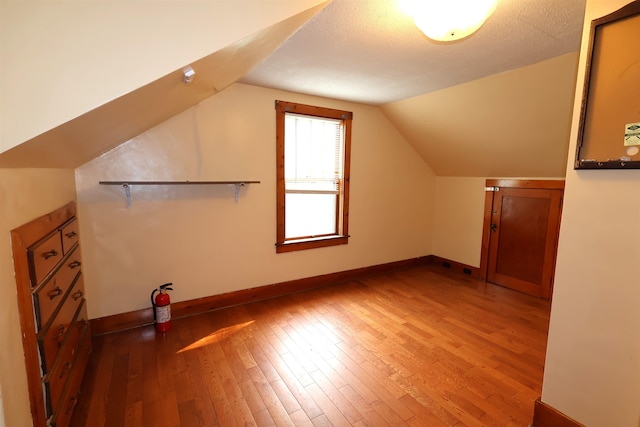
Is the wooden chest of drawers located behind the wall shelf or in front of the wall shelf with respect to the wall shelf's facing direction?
in front

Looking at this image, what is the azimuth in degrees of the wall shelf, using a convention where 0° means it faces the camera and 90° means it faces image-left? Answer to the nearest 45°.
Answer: approximately 0°

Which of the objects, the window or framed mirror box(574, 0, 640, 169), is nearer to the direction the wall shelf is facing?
the framed mirror

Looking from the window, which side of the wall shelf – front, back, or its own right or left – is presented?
left

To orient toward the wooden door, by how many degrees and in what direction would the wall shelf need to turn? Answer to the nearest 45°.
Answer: approximately 90° to its left

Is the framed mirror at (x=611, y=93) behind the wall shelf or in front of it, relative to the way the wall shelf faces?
in front

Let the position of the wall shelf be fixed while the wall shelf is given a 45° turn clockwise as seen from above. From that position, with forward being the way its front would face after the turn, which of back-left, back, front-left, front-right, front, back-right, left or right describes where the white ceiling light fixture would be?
left

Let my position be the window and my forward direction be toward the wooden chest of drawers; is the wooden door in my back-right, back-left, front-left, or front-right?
back-left
